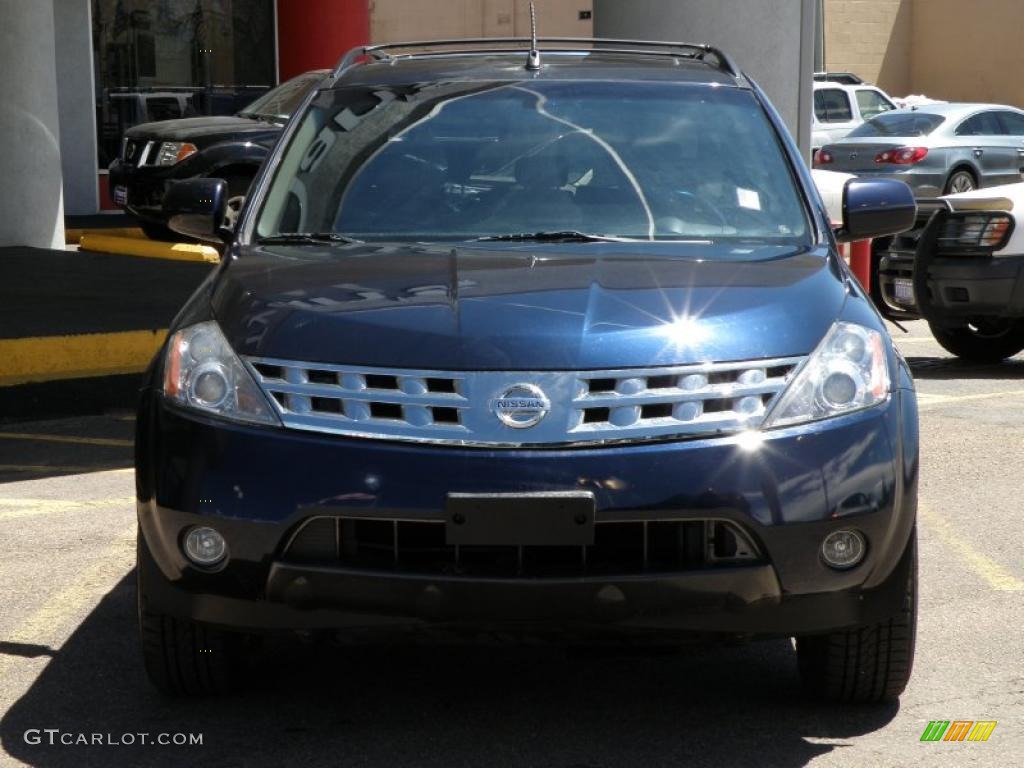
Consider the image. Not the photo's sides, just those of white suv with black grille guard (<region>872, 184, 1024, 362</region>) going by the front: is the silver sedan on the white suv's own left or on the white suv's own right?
on the white suv's own right

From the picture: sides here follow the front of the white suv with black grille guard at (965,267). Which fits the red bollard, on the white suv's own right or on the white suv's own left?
on the white suv's own right

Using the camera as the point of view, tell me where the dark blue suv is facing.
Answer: facing the viewer

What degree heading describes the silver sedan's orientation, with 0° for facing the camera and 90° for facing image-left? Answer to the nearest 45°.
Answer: approximately 225°

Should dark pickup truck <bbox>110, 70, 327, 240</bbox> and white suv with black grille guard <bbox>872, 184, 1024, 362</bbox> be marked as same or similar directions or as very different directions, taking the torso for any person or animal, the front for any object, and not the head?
same or similar directions

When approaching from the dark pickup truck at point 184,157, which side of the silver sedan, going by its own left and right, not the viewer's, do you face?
back

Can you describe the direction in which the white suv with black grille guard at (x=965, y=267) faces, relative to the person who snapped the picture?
facing the viewer and to the left of the viewer

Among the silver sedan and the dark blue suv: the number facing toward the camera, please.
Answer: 1

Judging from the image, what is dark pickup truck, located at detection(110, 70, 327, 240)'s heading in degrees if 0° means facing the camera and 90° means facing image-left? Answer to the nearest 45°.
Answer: approximately 45°

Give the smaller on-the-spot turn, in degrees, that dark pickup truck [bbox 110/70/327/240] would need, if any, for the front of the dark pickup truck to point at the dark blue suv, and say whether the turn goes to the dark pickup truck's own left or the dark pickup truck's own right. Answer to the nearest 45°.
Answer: approximately 45° to the dark pickup truck's own left

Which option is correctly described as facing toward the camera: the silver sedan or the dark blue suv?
the dark blue suv
